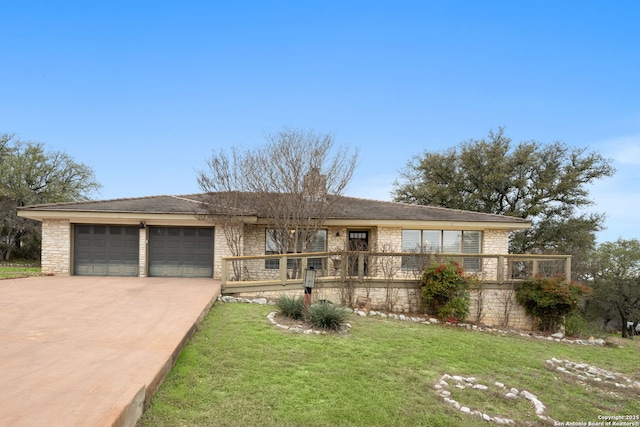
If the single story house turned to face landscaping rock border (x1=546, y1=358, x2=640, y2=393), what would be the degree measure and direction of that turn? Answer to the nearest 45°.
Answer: approximately 45° to its left

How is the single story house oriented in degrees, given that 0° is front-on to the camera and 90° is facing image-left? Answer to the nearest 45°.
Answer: approximately 0°

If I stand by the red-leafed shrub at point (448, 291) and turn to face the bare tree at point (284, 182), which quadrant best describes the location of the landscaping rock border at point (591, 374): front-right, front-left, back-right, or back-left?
back-left

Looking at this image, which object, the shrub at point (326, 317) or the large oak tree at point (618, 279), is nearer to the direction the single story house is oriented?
the shrub

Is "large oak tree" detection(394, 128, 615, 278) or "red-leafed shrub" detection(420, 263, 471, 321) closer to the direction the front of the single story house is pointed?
the red-leafed shrub

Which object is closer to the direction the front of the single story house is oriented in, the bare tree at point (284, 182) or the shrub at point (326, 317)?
the shrub
